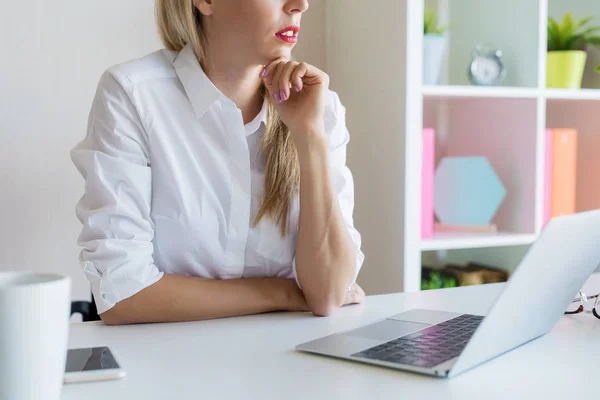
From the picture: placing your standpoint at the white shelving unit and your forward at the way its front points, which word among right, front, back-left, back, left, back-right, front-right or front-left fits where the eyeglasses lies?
front-right

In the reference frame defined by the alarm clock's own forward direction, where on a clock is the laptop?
The laptop is roughly at 12 o'clock from the alarm clock.

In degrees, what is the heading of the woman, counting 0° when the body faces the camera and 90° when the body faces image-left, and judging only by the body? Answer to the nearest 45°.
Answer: approximately 315°

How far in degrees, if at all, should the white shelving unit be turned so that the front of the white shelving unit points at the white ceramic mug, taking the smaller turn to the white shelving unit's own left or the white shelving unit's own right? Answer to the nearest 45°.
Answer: approximately 45° to the white shelving unit's own right

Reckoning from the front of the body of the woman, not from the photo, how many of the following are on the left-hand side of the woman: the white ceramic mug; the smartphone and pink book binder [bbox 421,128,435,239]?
1

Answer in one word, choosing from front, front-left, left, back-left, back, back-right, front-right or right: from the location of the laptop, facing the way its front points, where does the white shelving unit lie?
front-right

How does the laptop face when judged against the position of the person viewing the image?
facing away from the viewer and to the left of the viewer

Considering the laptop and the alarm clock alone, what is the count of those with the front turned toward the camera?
1

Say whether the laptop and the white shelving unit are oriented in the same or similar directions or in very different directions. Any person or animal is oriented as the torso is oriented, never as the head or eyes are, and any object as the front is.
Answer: very different directions

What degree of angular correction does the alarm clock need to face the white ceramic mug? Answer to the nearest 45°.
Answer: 0° — it already faces it

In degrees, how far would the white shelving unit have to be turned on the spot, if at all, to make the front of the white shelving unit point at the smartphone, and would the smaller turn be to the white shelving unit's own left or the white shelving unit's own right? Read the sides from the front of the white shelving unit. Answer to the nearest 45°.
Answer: approximately 45° to the white shelving unit's own right
